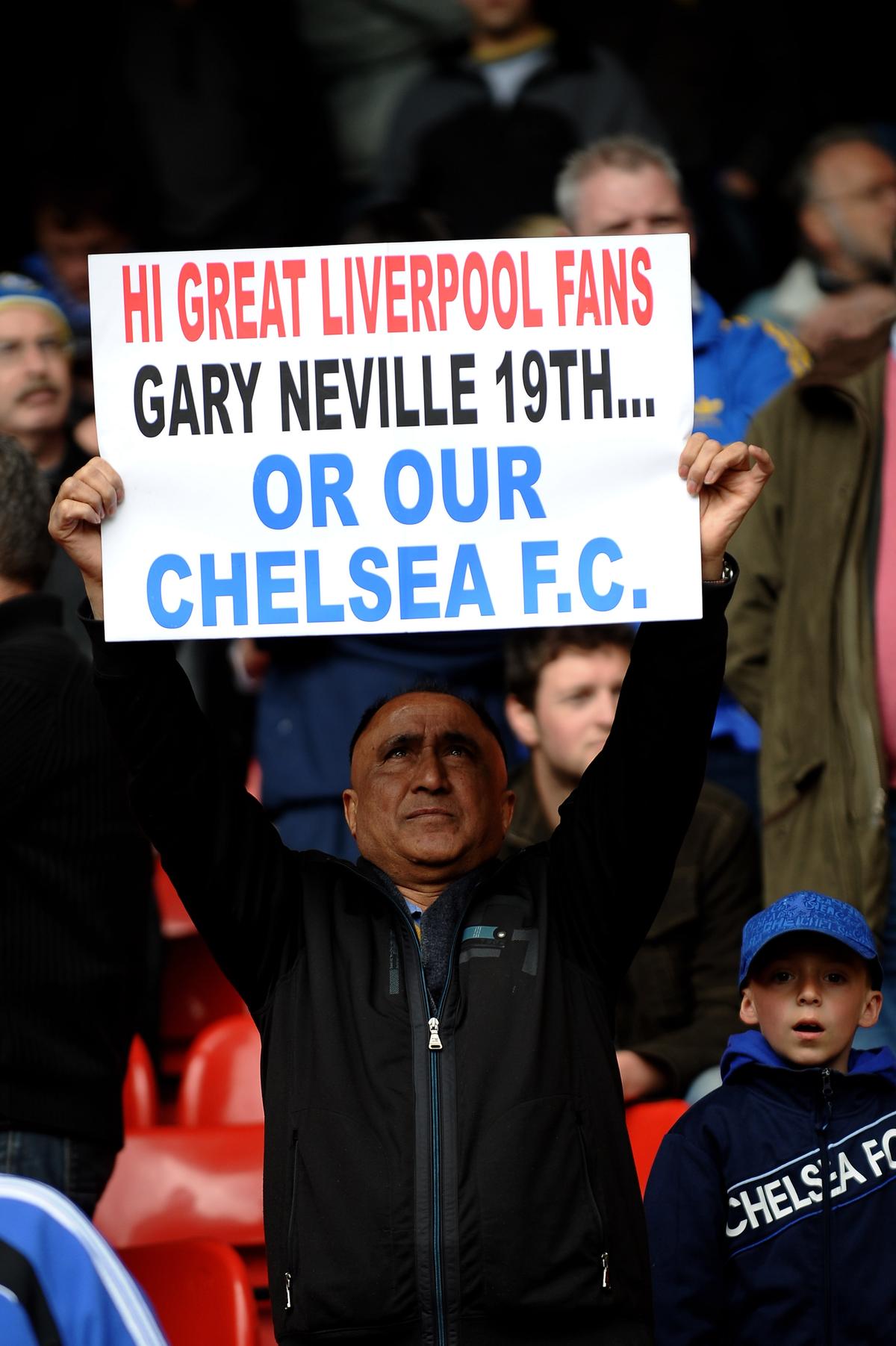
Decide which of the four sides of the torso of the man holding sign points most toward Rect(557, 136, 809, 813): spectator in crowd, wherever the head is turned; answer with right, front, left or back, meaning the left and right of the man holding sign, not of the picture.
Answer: back

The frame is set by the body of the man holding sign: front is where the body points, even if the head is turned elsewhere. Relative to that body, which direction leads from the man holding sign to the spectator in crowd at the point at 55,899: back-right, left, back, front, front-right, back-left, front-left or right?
back-right

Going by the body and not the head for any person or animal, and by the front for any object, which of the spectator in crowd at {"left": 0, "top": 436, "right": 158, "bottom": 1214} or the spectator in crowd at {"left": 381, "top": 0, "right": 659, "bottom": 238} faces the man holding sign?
the spectator in crowd at {"left": 381, "top": 0, "right": 659, "bottom": 238}

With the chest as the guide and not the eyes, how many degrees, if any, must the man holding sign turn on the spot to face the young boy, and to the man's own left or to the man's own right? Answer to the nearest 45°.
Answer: approximately 135° to the man's own left

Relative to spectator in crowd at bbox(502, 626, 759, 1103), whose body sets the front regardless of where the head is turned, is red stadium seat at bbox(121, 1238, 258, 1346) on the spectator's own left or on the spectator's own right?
on the spectator's own right

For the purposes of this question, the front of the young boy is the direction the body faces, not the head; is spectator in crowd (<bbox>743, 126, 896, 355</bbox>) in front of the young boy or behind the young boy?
behind

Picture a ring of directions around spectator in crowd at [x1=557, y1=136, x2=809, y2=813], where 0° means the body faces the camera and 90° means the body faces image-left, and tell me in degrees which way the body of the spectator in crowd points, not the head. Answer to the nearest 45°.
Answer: approximately 315°

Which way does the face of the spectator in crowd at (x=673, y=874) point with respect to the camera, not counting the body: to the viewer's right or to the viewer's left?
to the viewer's right
